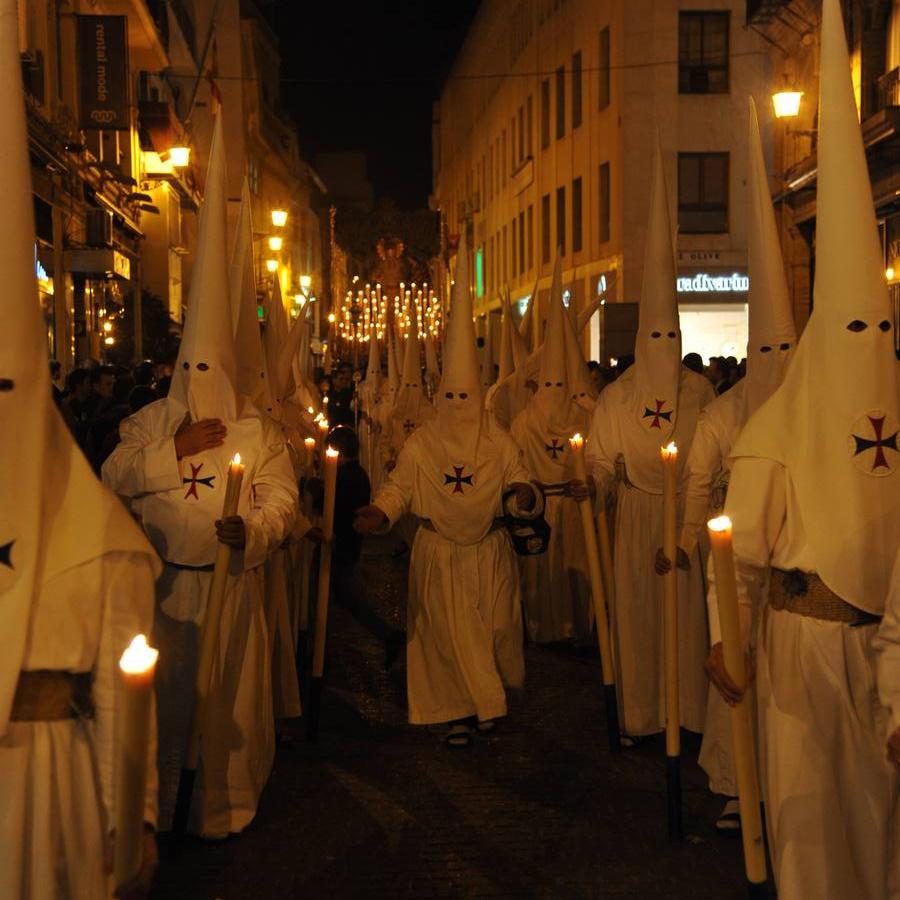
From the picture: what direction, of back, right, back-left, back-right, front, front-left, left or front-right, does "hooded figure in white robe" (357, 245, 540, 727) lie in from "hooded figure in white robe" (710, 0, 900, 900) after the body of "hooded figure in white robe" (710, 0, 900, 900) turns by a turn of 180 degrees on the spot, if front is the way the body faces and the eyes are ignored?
front

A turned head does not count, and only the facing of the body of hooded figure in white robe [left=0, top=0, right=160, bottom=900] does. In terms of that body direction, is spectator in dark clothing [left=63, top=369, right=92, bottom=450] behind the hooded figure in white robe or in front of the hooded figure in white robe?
behind

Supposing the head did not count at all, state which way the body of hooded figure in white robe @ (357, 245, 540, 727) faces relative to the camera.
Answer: toward the camera

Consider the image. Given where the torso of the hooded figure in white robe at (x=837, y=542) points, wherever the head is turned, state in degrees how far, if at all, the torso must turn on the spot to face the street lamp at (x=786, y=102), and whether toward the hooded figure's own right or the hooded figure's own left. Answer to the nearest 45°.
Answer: approximately 135° to the hooded figure's own left

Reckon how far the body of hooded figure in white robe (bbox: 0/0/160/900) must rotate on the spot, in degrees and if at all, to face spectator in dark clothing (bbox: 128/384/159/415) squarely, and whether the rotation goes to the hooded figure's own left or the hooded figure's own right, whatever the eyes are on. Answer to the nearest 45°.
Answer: approximately 135° to the hooded figure's own right

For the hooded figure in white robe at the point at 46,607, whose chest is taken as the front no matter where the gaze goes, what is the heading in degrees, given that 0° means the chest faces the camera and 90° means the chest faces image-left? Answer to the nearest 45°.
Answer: approximately 45°

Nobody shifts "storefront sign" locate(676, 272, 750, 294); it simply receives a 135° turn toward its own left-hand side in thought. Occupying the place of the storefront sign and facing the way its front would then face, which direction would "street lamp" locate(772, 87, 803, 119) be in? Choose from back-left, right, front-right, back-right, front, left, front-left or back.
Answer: back-right

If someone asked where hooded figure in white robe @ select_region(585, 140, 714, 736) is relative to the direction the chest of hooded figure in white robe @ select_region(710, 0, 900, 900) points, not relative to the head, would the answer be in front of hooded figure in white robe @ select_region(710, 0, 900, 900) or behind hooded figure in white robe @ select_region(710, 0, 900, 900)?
behind

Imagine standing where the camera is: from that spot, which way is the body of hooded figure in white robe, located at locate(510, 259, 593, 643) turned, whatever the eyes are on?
toward the camera

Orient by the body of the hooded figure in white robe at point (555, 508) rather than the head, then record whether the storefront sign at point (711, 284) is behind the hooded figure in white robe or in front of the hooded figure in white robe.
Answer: behind

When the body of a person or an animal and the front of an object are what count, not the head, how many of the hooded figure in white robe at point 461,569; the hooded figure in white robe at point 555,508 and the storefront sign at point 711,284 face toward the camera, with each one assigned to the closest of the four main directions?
3

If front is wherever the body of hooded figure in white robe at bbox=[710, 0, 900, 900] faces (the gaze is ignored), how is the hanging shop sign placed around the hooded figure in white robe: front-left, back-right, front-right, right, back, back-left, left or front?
back

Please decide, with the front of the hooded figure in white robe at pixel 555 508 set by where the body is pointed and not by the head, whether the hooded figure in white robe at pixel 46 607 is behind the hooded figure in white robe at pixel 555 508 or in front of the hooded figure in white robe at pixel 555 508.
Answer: in front

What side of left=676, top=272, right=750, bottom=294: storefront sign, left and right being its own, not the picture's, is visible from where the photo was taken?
front

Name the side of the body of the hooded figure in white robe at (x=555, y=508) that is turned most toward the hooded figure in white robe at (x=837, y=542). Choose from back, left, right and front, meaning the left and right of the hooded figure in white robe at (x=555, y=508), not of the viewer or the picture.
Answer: front
